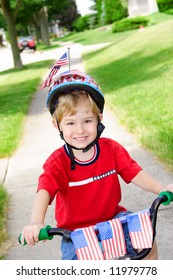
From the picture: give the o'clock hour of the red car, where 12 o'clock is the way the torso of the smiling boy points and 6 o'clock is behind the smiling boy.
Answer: The red car is roughly at 6 o'clock from the smiling boy.

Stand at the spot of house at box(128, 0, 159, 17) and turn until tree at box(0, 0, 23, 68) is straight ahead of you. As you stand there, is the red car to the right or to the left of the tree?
right

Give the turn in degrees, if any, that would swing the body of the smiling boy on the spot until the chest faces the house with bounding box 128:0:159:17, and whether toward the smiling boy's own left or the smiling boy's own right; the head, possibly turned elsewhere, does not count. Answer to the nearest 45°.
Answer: approximately 180°

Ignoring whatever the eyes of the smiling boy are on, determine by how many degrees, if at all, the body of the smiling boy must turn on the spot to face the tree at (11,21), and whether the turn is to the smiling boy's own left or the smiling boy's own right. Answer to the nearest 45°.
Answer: approximately 180°

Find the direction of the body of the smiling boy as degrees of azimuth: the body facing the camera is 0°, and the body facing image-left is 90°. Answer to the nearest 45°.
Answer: approximately 0°

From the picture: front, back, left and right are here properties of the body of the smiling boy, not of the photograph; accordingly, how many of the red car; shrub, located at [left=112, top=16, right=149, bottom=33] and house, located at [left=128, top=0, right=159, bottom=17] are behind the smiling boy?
3

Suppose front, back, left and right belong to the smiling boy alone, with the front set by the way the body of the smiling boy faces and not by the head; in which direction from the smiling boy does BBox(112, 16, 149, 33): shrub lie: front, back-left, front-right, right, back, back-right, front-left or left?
back
